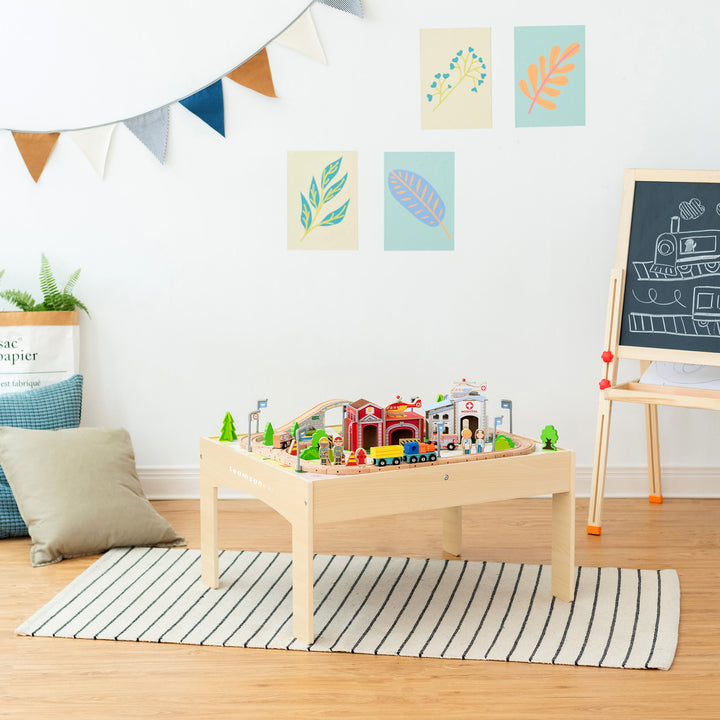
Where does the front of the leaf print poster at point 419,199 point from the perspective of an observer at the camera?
facing the viewer

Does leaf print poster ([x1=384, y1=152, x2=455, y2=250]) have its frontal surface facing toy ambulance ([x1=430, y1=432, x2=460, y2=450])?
yes

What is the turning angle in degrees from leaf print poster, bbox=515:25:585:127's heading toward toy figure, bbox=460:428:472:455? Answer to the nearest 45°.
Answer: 0° — it already faces it

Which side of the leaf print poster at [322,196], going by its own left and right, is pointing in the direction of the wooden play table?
front

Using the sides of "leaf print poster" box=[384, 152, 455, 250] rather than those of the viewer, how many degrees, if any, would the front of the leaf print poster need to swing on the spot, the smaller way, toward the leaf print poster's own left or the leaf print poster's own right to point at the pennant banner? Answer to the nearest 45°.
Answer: approximately 90° to the leaf print poster's own right

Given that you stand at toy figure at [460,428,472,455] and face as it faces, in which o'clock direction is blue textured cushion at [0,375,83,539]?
The blue textured cushion is roughly at 4 o'clock from the toy figure.

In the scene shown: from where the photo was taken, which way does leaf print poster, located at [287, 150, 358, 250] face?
toward the camera

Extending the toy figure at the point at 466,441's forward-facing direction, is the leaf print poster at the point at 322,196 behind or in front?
behind

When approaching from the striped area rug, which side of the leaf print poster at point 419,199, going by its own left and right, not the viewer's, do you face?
front

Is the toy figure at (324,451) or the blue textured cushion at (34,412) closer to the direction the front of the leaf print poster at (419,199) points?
the toy figure

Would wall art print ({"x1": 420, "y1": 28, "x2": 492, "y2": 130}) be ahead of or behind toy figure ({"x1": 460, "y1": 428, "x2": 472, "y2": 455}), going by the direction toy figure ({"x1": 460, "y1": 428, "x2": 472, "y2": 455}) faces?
behind
